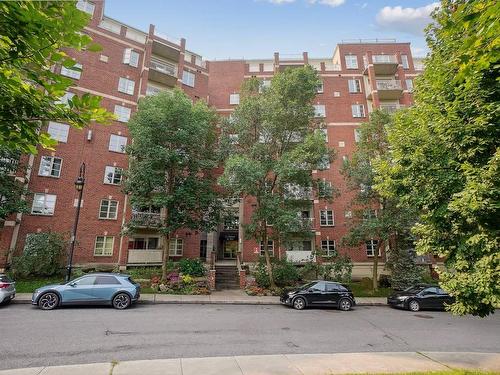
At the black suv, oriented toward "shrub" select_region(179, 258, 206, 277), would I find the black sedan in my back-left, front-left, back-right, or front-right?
back-right

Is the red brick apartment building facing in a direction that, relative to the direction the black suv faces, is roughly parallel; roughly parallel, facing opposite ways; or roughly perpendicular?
roughly perpendicular

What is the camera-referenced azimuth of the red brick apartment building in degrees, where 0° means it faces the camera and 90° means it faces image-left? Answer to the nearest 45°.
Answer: approximately 0°

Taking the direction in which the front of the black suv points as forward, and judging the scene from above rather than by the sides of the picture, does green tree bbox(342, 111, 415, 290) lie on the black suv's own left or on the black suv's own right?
on the black suv's own right

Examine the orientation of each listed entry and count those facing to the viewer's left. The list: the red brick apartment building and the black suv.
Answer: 1

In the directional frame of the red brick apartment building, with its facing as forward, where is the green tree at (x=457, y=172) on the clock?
The green tree is roughly at 11 o'clock from the red brick apartment building.

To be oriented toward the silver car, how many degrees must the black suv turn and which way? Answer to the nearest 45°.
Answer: approximately 45° to its left

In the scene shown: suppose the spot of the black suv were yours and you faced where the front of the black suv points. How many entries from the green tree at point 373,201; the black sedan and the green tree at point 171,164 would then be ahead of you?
1

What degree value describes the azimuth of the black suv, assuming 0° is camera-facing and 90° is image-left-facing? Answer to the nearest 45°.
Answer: approximately 90°

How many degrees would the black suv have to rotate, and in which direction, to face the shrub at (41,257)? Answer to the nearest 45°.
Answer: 0° — it already faces it

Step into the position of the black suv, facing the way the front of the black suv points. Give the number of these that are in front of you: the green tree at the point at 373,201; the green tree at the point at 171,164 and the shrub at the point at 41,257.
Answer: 2

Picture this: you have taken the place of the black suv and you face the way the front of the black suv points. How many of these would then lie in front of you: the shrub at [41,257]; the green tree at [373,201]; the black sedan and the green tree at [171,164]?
2
